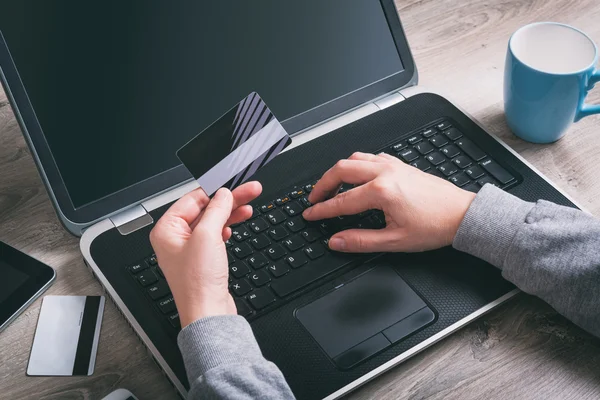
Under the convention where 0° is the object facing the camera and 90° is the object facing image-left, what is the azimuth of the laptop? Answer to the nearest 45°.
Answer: approximately 315°
